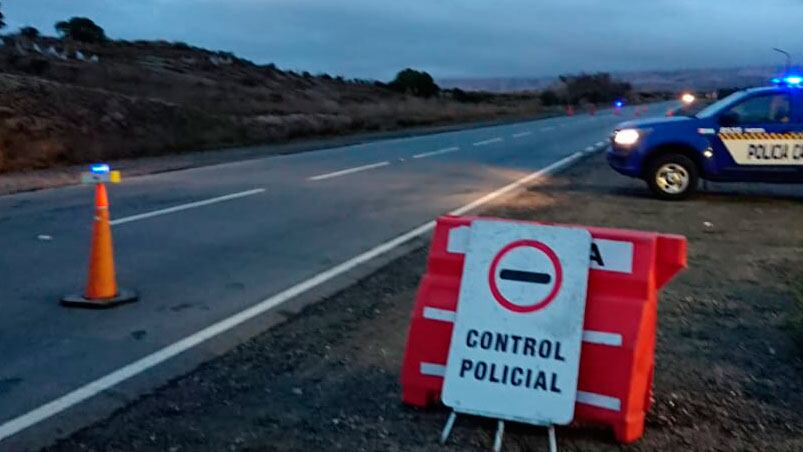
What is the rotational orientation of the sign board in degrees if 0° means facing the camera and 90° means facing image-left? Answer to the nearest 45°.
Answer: approximately 0°

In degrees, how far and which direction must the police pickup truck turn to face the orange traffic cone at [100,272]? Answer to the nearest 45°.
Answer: approximately 45° to its left

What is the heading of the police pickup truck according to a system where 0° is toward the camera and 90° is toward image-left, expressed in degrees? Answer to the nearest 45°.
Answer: approximately 90°

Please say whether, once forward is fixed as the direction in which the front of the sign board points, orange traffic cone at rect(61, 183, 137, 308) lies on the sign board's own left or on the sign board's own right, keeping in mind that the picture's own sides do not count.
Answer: on the sign board's own right

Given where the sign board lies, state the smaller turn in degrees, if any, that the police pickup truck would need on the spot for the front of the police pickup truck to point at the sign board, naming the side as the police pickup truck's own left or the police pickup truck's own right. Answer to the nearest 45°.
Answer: approximately 90° to the police pickup truck's own left

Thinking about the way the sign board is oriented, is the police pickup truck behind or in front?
behind

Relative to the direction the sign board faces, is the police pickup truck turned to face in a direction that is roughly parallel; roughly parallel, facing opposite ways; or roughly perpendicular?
roughly perpendicular
